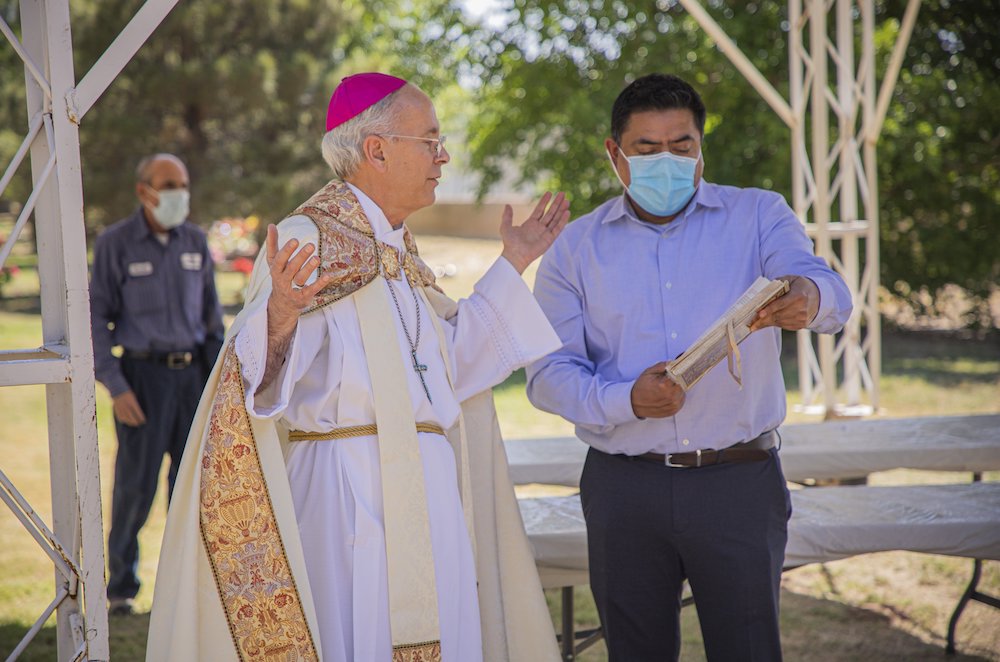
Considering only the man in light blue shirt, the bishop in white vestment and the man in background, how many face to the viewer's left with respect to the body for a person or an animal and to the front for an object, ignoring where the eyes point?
0

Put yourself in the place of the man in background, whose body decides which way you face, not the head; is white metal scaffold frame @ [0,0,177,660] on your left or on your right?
on your right

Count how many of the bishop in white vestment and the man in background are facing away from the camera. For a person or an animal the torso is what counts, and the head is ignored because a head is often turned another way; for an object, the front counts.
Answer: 0

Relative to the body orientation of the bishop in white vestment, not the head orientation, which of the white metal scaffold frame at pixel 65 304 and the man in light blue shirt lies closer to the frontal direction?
the man in light blue shirt

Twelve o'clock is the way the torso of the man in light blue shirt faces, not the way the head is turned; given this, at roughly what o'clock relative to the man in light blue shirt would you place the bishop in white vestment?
The bishop in white vestment is roughly at 2 o'clock from the man in light blue shirt.

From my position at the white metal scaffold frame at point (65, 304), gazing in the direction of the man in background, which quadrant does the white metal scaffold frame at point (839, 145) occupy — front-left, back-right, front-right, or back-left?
front-right

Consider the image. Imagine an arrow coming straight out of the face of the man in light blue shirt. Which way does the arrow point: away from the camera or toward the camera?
toward the camera

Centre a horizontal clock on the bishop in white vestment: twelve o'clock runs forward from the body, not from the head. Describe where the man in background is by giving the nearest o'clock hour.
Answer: The man in background is roughly at 7 o'clock from the bishop in white vestment.

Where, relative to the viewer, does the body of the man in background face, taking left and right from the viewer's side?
facing the viewer and to the right of the viewer

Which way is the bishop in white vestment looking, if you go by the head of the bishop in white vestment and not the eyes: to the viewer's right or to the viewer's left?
to the viewer's right

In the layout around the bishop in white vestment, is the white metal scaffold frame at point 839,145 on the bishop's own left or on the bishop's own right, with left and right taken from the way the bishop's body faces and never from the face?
on the bishop's own left

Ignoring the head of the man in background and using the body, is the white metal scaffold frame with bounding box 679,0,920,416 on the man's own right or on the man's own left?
on the man's own left

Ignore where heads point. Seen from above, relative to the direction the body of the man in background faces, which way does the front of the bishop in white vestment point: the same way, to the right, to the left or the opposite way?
the same way

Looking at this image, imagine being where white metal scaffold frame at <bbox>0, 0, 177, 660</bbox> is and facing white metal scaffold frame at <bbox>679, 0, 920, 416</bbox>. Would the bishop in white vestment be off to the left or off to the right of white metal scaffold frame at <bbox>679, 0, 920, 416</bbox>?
right

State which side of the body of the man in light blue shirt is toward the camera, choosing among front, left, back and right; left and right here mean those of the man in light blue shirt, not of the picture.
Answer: front
